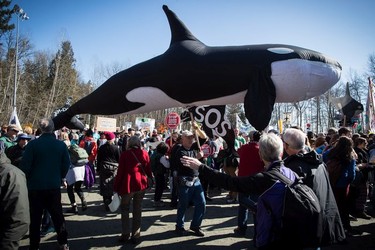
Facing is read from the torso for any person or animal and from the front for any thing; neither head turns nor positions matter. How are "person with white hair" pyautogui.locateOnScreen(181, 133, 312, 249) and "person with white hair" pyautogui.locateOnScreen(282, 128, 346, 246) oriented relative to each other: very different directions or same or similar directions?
same or similar directions

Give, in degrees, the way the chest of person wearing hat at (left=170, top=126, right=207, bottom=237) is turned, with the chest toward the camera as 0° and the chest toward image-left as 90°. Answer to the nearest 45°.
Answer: approximately 315°

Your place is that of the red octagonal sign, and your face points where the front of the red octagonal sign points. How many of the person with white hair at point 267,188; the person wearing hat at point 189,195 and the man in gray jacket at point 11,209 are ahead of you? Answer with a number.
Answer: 3

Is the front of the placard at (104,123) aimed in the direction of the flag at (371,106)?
no

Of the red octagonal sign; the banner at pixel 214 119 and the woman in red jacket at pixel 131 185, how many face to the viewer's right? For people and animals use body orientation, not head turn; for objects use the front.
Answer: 0

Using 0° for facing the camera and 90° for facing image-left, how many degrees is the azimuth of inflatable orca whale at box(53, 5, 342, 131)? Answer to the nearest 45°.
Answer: approximately 270°

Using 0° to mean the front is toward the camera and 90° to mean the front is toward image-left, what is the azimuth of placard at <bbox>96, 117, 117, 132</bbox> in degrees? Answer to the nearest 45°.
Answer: approximately 0°

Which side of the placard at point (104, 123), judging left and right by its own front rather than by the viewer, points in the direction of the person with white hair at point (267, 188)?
front

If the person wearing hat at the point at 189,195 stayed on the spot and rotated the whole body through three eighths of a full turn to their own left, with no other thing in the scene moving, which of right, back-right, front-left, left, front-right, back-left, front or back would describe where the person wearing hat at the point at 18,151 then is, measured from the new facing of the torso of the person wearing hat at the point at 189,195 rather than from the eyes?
left

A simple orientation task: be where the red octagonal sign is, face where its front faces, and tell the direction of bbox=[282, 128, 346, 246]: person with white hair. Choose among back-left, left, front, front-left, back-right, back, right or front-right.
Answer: front

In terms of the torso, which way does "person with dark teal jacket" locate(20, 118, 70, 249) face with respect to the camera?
away from the camera

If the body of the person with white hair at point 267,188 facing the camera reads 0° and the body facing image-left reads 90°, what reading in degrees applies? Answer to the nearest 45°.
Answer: approximately 135°

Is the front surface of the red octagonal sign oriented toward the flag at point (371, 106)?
no

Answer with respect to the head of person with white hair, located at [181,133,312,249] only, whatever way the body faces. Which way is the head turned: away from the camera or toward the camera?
away from the camera

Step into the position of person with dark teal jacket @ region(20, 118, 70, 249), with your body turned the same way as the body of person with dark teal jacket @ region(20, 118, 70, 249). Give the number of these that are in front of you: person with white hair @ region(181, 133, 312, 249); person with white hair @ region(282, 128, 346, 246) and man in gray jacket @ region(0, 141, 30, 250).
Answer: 0

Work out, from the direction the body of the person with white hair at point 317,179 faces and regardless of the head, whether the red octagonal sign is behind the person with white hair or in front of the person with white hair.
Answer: in front

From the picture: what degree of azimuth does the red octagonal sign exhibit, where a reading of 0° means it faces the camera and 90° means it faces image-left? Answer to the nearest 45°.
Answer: approximately 0°

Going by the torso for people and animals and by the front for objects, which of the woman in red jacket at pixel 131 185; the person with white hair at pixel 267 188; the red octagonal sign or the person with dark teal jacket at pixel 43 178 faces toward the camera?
the red octagonal sign

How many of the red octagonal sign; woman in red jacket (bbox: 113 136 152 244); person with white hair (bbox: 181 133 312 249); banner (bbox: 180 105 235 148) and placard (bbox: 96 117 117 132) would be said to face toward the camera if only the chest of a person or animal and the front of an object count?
3

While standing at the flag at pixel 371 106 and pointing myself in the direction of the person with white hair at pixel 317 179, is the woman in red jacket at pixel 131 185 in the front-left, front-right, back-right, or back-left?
front-right
